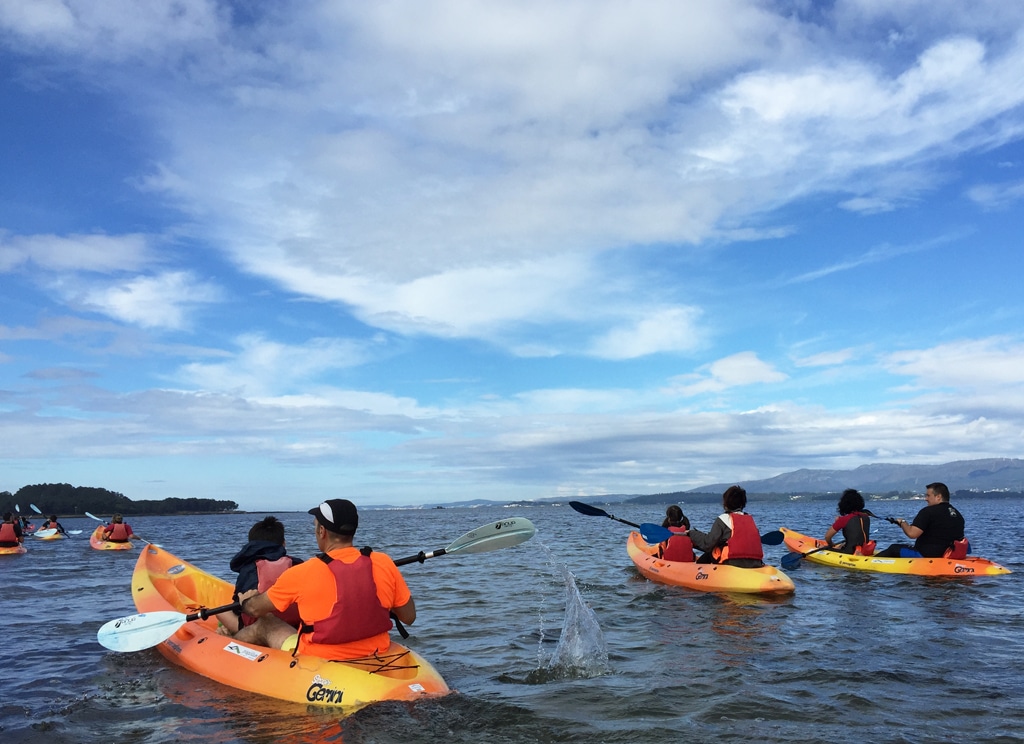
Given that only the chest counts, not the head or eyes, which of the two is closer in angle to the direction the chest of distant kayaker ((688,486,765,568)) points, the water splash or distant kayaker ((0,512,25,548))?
the distant kayaker

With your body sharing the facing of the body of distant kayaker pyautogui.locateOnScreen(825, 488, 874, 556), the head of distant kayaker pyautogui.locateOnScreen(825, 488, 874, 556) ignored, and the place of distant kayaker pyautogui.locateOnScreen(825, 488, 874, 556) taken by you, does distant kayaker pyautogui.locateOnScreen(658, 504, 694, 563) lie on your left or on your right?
on your left

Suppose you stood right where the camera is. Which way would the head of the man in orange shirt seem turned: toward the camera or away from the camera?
away from the camera

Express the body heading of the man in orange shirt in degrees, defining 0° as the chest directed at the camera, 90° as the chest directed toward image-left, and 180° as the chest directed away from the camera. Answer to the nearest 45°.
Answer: approximately 135°

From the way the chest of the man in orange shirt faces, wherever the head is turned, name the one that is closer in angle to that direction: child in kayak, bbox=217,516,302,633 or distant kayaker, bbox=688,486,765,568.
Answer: the child in kayak

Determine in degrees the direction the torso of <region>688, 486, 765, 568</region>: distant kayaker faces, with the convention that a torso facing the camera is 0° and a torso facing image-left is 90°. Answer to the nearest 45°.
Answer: approximately 135°

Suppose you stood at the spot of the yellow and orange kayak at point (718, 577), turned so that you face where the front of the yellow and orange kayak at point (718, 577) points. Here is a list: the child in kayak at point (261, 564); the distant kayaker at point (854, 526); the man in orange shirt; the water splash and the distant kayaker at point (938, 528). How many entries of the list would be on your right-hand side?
2

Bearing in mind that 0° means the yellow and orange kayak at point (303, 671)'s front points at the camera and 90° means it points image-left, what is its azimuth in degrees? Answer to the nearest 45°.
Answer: approximately 135°

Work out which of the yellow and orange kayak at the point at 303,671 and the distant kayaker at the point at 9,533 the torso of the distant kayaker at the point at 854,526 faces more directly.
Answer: the distant kayaker
